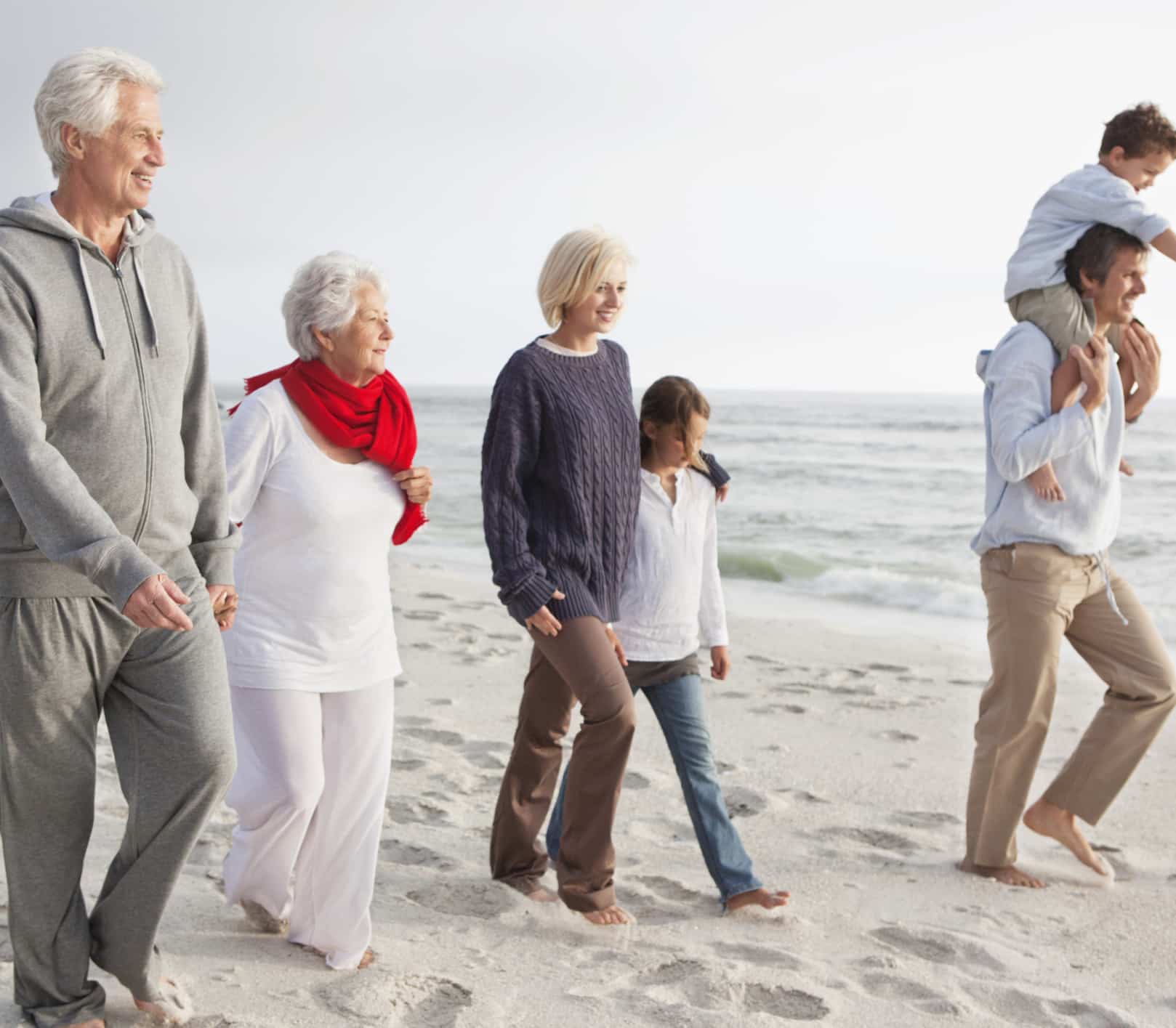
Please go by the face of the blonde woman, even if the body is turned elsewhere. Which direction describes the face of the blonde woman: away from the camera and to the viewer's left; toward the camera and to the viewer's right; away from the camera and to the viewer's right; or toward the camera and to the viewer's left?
toward the camera and to the viewer's right

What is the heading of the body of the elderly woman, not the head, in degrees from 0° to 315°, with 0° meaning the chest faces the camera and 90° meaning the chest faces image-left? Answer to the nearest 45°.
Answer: approximately 315°

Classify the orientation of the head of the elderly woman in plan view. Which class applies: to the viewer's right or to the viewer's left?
to the viewer's right

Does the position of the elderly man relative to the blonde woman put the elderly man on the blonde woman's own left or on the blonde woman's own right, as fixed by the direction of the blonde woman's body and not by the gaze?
on the blonde woman's own right

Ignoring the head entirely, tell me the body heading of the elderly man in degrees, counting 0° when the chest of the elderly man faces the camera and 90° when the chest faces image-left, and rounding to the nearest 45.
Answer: approximately 315°

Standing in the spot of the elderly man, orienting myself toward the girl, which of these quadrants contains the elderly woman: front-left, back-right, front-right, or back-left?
front-left

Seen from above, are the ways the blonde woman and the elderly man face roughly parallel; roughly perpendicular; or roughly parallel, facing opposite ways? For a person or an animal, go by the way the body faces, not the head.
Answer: roughly parallel

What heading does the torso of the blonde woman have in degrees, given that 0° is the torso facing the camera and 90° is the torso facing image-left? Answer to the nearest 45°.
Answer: approximately 315°

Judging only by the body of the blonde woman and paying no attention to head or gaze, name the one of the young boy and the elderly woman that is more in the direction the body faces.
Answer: the young boy

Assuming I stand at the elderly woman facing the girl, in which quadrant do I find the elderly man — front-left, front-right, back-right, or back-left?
back-right

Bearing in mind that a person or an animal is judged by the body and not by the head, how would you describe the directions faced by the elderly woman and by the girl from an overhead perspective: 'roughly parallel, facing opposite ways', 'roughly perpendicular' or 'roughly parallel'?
roughly parallel
